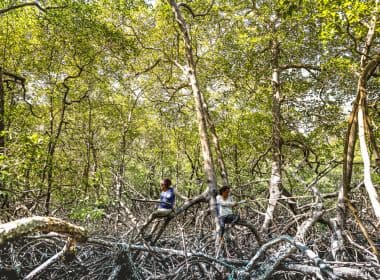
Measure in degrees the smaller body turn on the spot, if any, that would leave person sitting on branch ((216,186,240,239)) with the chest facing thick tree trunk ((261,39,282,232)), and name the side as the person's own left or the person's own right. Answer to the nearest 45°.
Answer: approximately 90° to the person's own left

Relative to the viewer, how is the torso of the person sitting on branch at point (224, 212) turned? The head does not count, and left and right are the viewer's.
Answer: facing the viewer and to the right of the viewer

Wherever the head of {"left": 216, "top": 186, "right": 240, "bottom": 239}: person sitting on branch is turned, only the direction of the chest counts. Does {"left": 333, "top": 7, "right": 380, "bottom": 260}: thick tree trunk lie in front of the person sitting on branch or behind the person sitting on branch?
in front
